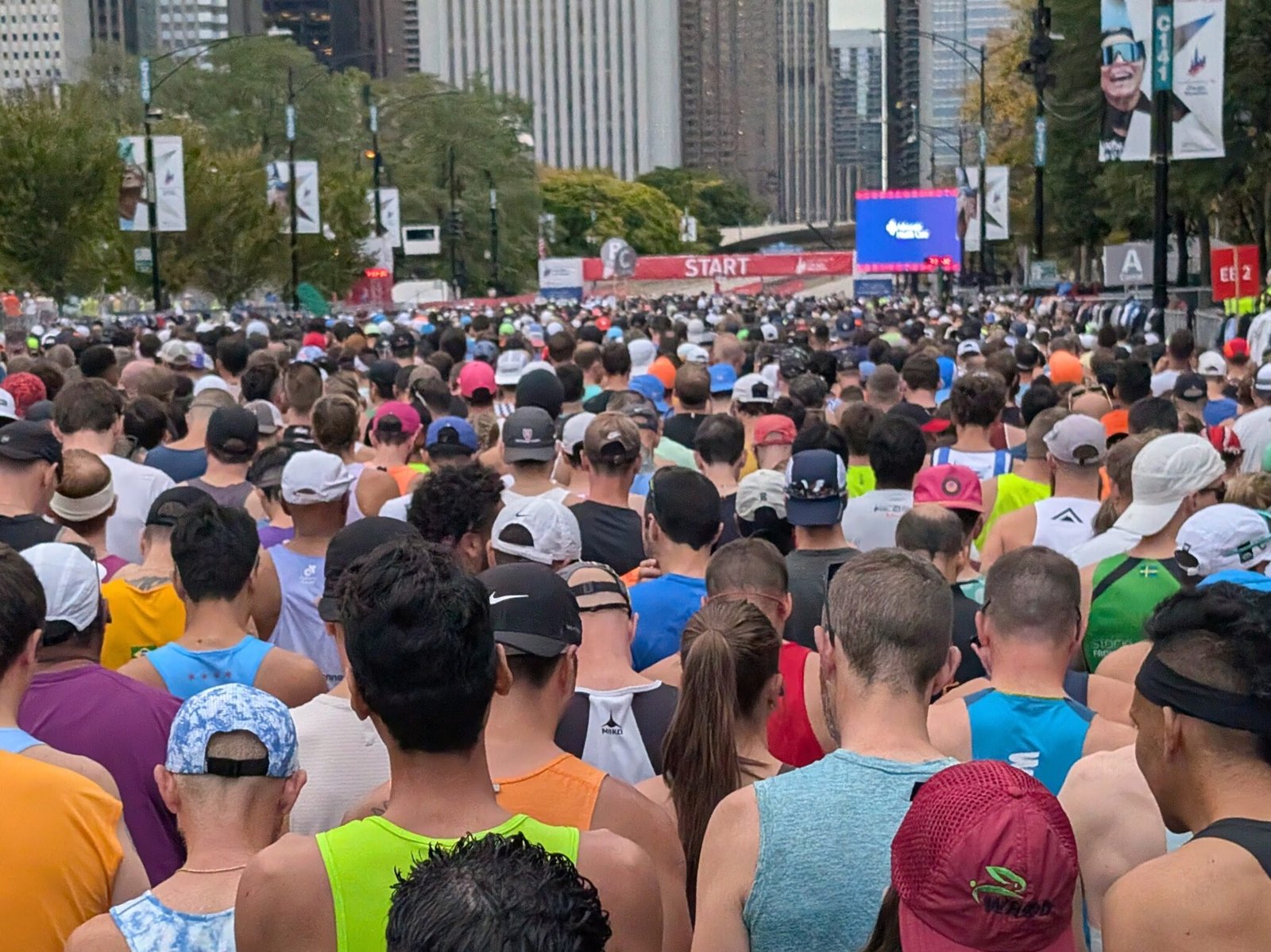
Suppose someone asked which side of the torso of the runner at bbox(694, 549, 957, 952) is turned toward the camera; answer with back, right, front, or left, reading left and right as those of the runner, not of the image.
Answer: back

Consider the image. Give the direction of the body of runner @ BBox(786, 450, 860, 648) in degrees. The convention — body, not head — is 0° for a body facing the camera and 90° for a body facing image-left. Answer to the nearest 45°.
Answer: approximately 180°

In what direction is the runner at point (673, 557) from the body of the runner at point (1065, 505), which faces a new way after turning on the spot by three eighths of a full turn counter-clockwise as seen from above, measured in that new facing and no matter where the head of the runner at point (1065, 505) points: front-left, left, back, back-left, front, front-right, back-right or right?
front

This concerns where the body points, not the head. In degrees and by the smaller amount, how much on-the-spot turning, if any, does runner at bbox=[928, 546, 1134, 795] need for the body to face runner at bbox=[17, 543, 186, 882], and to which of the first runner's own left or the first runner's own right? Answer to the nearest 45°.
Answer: approximately 90° to the first runner's own left

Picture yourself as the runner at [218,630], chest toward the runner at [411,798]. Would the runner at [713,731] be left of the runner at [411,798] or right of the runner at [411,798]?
left

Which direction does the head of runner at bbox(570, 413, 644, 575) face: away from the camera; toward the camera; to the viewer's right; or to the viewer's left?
away from the camera

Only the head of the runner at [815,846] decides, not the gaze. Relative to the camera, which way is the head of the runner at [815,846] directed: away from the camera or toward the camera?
away from the camera

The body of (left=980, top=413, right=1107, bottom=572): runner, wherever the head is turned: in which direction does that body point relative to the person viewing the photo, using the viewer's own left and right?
facing away from the viewer

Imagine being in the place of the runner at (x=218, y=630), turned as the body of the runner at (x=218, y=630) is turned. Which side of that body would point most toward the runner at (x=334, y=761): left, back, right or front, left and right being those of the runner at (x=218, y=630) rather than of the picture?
back

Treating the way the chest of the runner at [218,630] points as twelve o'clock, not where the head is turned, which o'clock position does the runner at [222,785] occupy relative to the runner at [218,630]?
the runner at [222,785] is roughly at 6 o'clock from the runner at [218,630].

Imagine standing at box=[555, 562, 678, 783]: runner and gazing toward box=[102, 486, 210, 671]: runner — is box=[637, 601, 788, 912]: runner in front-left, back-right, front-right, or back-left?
back-left

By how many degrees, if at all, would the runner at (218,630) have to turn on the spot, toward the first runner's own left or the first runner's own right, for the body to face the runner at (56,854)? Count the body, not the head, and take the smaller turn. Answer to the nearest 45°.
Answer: approximately 180°

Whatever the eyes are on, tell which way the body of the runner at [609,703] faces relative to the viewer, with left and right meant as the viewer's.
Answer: facing away from the viewer

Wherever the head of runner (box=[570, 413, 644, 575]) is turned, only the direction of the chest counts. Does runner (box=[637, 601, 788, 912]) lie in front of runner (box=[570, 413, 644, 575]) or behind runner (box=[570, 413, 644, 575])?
behind

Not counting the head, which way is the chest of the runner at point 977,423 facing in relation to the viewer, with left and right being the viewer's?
facing away from the viewer

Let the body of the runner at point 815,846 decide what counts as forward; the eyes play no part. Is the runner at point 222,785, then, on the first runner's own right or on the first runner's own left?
on the first runner's own left

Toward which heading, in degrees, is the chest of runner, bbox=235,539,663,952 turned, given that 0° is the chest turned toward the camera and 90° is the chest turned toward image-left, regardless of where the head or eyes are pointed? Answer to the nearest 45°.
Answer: approximately 180°

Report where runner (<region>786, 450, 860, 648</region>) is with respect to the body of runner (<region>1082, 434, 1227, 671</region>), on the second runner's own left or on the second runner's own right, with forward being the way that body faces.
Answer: on the second runner's own left
